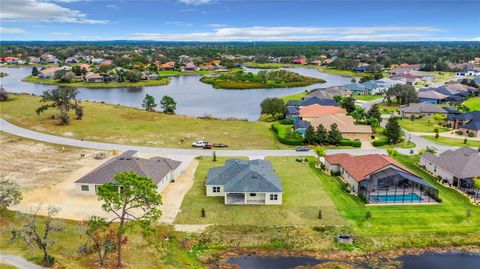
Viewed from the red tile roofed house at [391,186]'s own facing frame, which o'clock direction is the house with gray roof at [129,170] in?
The house with gray roof is roughly at 10 o'clock from the red tile roofed house.

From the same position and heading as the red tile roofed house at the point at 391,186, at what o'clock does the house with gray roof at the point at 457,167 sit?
The house with gray roof is roughly at 3 o'clock from the red tile roofed house.

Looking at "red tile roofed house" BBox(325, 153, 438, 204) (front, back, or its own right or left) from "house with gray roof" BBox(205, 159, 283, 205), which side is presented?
left

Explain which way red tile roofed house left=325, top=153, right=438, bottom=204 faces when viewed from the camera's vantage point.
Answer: facing away from the viewer and to the left of the viewer
